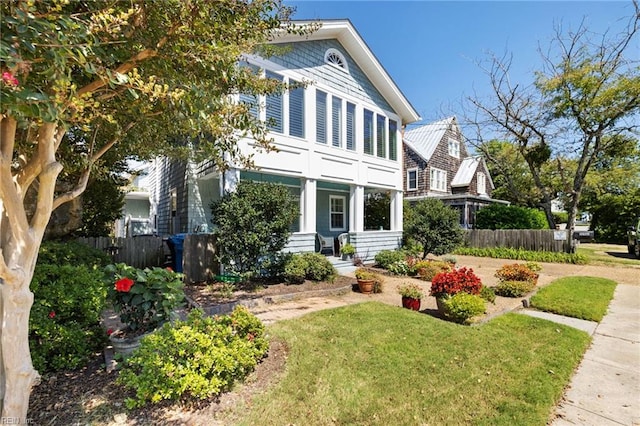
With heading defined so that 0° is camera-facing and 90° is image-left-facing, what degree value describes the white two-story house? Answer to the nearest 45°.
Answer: approximately 315°

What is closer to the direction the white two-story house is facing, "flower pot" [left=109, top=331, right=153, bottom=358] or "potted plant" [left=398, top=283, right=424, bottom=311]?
the potted plant

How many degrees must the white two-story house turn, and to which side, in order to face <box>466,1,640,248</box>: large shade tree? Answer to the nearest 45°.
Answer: approximately 45° to its left

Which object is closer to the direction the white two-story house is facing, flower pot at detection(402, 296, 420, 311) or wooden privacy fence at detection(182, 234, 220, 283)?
the flower pot

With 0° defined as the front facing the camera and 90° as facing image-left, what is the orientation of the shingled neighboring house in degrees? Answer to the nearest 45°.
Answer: approximately 315°

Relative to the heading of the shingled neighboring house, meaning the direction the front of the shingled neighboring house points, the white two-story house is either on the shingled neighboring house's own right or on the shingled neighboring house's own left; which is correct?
on the shingled neighboring house's own right

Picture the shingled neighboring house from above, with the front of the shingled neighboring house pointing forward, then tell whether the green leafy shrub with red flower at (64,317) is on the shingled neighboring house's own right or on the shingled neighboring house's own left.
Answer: on the shingled neighboring house's own right

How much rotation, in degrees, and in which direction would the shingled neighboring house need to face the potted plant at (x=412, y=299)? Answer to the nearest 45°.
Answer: approximately 45° to its right

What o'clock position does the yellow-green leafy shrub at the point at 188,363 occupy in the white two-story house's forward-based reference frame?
The yellow-green leafy shrub is roughly at 2 o'clock from the white two-story house.
